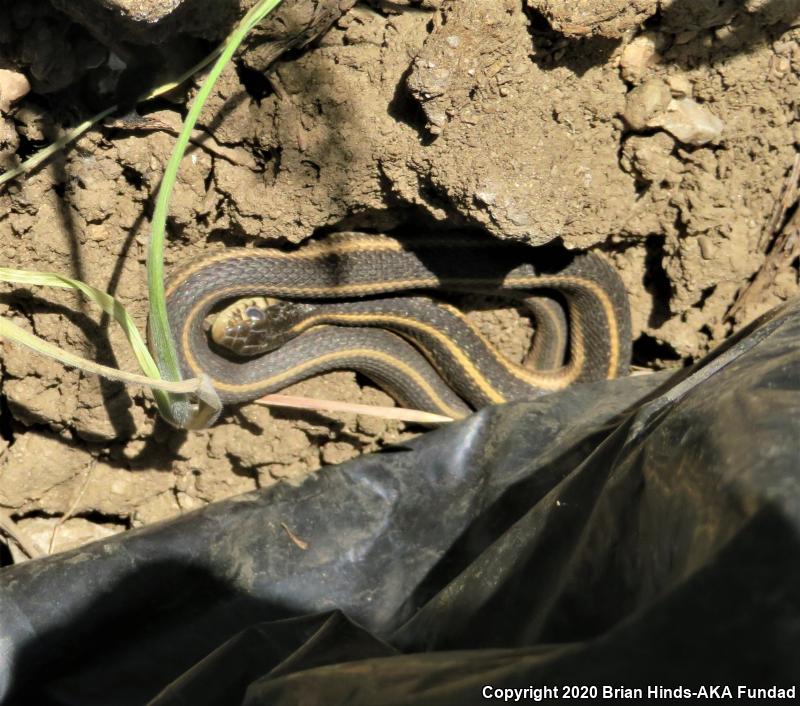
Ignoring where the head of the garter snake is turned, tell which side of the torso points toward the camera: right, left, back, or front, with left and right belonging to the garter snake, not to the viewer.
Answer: left

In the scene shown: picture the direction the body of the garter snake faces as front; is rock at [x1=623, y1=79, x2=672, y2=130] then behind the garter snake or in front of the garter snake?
behind

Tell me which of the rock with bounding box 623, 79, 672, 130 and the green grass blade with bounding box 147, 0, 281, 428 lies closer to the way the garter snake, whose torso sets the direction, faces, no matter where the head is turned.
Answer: the green grass blade

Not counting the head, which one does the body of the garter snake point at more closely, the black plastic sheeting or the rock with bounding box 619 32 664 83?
the black plastic sheeting
